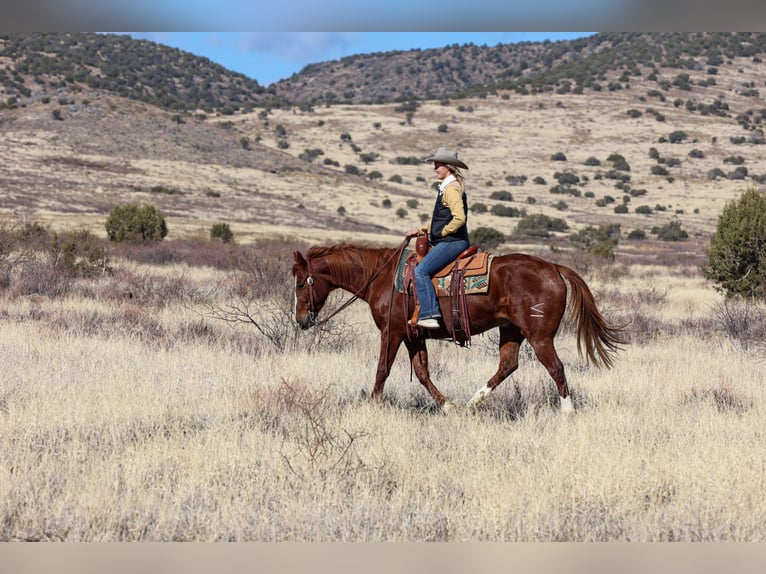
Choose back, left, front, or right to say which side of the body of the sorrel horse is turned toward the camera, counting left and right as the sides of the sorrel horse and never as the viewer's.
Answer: left

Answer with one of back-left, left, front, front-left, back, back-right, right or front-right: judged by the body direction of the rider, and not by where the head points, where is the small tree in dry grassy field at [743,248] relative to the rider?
back-right

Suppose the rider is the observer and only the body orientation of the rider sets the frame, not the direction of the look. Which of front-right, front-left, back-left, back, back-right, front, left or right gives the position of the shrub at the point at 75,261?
front-right

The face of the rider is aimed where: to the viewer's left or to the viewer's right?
to the viewer's left

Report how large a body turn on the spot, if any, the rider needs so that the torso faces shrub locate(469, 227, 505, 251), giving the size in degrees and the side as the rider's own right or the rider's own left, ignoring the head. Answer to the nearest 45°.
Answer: approximately 90° to the rider's own right

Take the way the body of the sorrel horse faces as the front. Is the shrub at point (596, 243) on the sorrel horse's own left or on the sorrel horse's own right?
on the sorrel horse's own right

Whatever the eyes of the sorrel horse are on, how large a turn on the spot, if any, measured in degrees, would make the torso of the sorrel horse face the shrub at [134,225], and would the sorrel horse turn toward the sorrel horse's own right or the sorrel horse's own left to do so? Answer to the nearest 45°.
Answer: approximately 45° to the sorrel horse's own right

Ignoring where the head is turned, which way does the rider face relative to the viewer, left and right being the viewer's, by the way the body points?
facing to the left of the viewer

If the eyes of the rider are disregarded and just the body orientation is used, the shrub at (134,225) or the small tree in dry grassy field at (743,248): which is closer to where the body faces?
the shrub

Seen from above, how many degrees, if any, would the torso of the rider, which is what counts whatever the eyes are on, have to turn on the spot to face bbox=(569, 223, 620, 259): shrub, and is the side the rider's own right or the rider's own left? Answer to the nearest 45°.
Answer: approximately 90° to the rider's own right

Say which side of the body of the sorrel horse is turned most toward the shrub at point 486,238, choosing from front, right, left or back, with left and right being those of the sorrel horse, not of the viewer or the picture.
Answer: right
